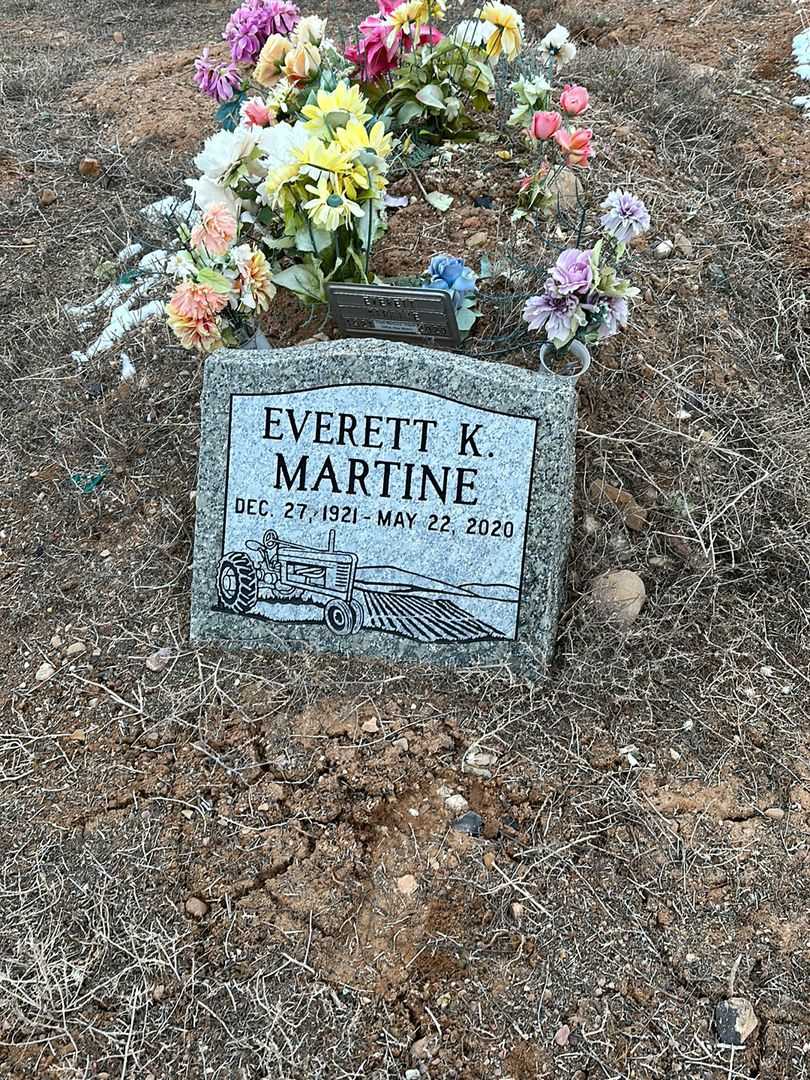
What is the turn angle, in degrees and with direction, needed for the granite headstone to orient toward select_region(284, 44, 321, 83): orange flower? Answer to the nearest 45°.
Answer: approximately 180°

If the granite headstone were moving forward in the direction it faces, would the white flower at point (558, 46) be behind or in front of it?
behind

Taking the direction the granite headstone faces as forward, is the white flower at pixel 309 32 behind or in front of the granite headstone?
behind

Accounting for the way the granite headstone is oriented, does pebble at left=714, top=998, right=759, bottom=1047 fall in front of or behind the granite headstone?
in front

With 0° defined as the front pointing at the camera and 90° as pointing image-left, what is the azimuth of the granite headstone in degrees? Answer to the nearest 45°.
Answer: approximately 0°

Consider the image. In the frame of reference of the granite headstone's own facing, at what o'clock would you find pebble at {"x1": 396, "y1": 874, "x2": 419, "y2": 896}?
The pebble is roughly at 12 o'clock from the granite headstone.
